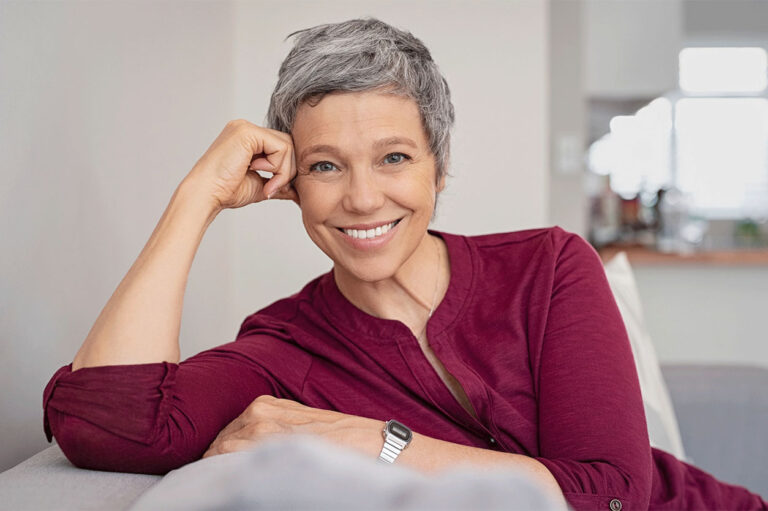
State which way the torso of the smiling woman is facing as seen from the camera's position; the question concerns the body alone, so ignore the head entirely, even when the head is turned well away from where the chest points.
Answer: toward the camera

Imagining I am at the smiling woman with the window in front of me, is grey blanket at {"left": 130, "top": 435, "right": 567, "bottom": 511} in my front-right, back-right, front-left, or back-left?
back-right

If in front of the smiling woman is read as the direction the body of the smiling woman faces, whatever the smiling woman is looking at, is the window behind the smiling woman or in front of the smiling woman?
behind

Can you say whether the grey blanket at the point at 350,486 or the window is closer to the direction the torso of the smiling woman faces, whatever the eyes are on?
the grey blanket

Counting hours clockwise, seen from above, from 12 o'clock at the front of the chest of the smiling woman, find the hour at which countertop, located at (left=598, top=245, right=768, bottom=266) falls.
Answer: The countertop is roughly at 7 o'clock from the smiling woman.

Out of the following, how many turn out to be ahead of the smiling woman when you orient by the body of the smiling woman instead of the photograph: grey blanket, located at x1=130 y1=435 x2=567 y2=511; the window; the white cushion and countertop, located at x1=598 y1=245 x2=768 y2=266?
1

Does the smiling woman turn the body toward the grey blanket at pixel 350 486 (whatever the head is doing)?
yes

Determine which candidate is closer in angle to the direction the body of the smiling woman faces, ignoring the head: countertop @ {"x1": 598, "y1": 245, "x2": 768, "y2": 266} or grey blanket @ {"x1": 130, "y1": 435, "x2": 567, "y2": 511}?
the grey blanket

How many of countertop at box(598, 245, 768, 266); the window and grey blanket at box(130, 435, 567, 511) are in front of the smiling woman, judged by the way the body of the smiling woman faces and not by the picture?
1

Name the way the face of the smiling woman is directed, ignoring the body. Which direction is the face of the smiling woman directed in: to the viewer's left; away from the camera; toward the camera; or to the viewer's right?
toward the camera
